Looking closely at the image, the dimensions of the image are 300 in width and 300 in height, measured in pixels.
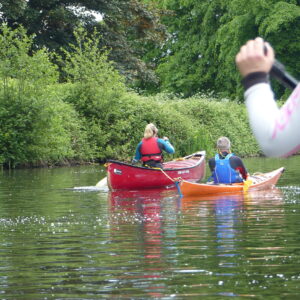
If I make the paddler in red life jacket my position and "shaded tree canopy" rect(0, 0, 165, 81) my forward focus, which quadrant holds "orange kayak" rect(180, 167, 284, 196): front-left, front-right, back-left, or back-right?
back-right

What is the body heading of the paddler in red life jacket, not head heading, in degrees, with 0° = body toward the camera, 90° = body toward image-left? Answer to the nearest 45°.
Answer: approximately 225°

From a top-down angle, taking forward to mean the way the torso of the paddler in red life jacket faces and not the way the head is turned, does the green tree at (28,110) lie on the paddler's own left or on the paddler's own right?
on the paddler's own left

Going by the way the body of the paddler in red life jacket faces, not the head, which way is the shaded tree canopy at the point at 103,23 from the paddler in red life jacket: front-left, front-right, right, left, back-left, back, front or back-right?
front-left

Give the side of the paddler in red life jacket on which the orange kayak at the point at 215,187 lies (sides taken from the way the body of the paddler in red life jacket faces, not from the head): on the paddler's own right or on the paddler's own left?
on the paddler's own right

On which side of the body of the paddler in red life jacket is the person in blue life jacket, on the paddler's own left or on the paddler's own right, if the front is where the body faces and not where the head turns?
on the paddler's own right
